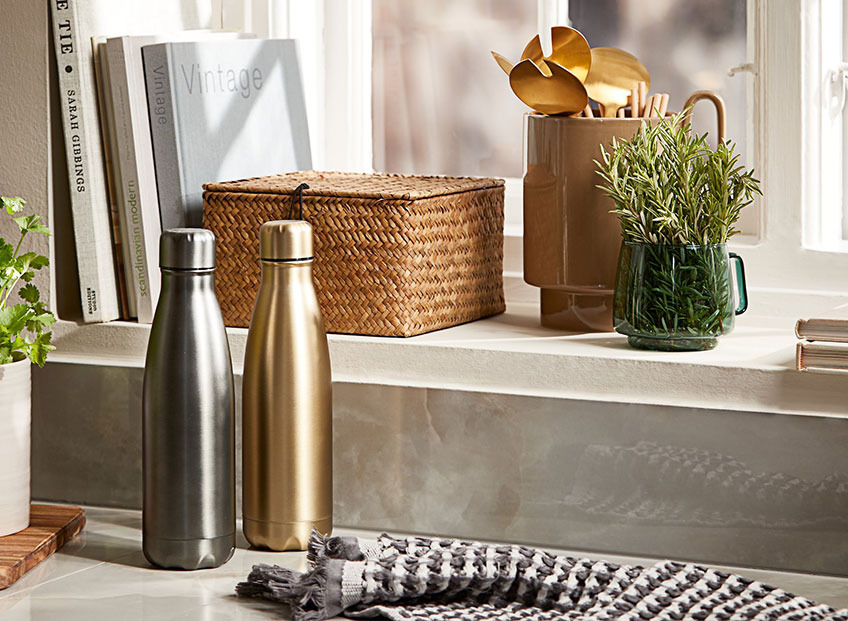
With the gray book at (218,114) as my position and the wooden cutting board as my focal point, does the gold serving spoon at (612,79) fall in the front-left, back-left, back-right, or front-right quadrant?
back-left
